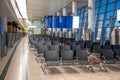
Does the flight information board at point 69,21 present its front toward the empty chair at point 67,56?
yes

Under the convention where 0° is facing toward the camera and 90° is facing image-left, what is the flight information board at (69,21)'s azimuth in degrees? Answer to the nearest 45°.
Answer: approximately 0°
